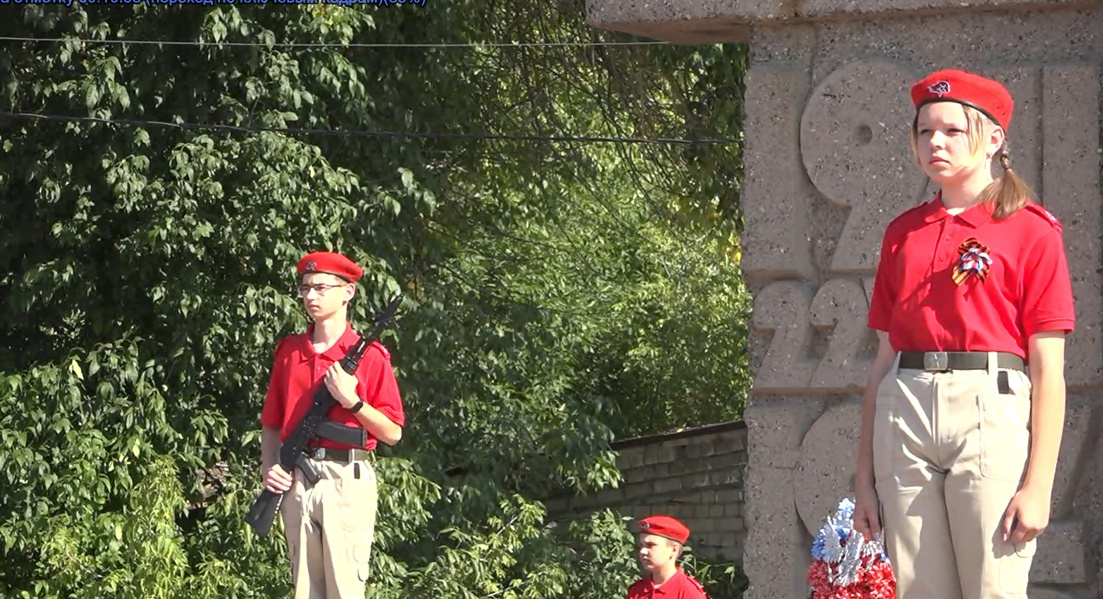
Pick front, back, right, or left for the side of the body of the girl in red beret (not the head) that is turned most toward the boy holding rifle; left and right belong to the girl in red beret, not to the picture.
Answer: right

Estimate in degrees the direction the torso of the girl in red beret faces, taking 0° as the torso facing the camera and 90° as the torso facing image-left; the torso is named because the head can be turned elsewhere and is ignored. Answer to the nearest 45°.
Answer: approximately 45°

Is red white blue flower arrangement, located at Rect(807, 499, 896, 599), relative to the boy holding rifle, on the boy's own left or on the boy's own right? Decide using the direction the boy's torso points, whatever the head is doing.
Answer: on the boy's own left

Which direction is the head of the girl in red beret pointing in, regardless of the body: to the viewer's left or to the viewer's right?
to the viewer's left

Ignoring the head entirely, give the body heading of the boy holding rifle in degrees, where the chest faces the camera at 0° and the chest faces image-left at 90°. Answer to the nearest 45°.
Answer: approximately 45°

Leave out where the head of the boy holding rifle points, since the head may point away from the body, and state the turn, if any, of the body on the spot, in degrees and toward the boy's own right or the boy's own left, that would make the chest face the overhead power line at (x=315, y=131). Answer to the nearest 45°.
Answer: approximately 135° to the boy's own right

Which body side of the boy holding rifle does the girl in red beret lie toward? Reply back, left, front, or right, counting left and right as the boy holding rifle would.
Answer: left

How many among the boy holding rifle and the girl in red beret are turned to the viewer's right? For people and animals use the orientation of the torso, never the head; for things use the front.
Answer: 0

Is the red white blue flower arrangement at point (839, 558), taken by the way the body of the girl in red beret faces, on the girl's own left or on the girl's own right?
on the girl's own right
